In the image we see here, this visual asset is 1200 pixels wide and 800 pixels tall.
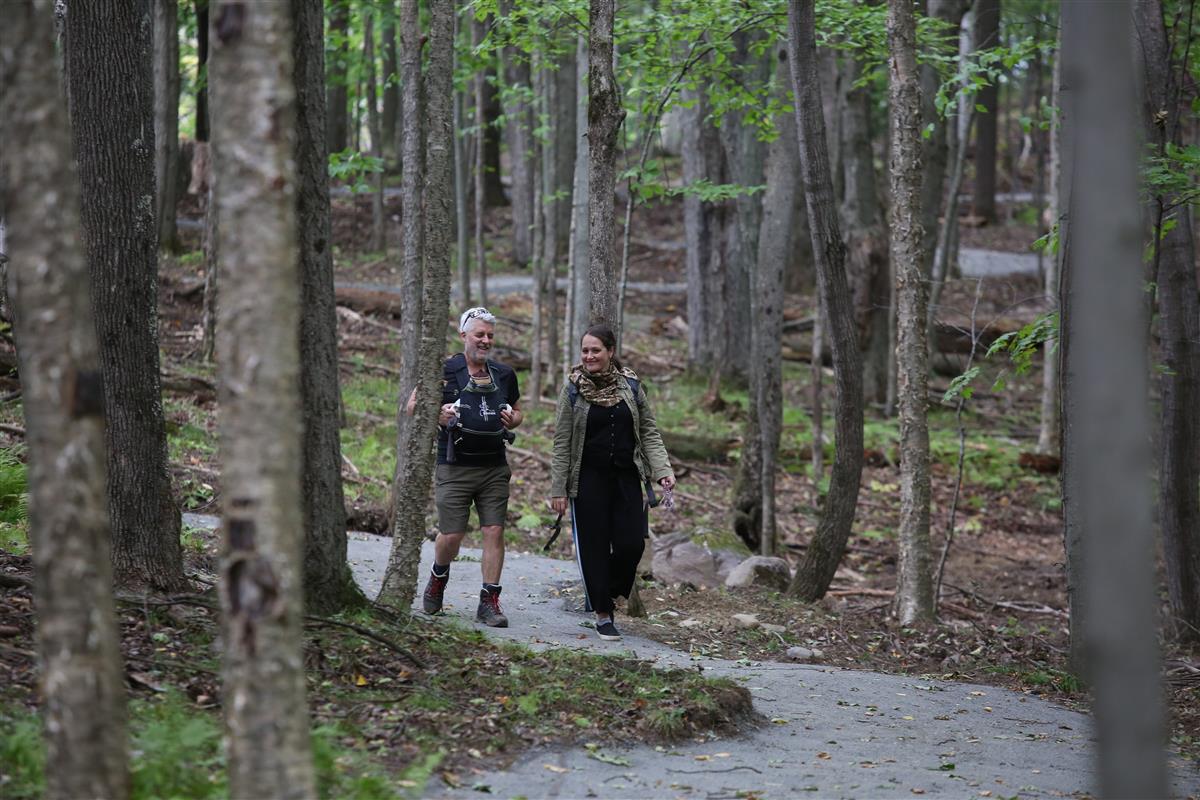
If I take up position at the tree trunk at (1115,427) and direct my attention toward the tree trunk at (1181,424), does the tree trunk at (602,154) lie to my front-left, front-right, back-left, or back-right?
front-left

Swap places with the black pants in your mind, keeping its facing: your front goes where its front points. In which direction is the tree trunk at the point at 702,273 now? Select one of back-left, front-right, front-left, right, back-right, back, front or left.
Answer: back

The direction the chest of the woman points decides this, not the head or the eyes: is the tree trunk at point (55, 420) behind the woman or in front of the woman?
in front

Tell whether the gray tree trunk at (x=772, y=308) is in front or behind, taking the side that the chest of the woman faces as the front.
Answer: behind

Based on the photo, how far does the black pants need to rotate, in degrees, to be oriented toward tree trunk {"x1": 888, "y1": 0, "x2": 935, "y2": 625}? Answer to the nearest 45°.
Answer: approximately 135° to its left

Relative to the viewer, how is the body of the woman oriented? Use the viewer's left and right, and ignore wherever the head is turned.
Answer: facing the viewer

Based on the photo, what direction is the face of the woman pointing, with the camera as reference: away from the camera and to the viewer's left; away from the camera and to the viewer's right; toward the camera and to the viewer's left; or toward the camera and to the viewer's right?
toward the camera and to the viewer's left

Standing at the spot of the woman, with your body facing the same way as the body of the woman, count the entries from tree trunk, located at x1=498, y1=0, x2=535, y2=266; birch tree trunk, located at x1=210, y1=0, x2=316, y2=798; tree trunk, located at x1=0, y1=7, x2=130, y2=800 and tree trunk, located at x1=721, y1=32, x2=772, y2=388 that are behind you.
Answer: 2

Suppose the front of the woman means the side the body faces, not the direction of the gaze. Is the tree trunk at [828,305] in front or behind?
behind

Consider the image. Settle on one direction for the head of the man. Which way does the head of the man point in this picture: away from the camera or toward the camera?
toward the camera

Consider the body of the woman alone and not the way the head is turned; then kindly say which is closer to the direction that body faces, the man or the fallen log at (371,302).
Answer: the man

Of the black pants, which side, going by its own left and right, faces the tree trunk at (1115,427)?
front

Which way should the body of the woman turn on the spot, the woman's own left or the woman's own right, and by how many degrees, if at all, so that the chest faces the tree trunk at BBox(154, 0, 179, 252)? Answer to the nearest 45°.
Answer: approximately 135° to the woman's own right

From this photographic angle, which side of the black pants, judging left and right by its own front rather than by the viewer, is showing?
front

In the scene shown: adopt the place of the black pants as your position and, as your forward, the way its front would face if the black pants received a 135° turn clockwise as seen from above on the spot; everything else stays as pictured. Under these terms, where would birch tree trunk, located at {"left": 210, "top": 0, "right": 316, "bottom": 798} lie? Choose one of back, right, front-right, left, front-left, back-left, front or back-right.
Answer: back-left
